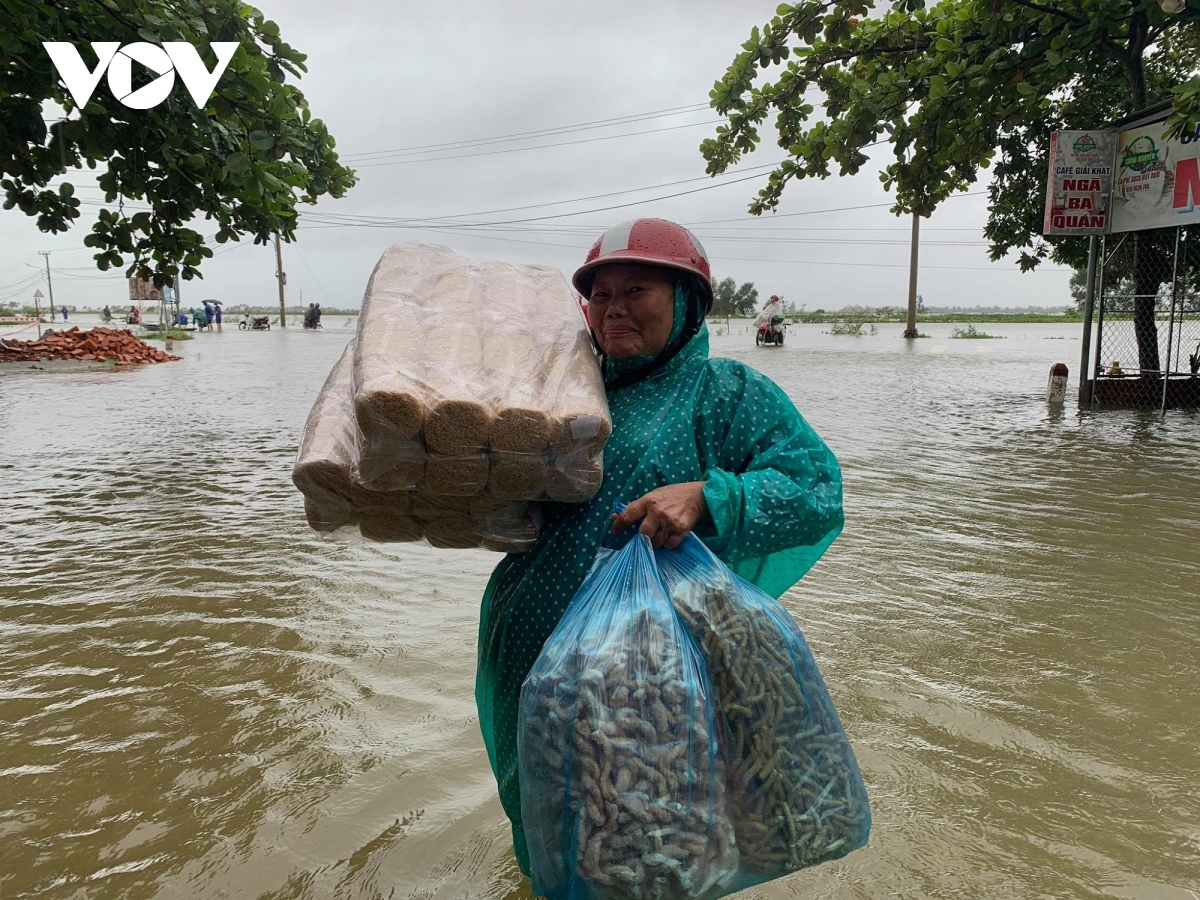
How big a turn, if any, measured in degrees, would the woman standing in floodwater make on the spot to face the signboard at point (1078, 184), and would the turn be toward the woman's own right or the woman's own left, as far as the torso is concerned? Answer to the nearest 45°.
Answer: approximately 180°

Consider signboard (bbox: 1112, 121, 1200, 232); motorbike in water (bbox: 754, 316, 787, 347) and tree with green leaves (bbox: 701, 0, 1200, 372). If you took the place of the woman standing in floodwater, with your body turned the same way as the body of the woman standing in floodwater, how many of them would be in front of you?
0

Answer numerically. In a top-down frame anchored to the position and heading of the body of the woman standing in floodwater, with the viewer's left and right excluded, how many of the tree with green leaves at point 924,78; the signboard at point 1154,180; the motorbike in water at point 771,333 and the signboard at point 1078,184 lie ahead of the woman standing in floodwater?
0

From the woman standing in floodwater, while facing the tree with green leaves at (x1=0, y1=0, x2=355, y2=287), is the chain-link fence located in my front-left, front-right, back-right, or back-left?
front-right

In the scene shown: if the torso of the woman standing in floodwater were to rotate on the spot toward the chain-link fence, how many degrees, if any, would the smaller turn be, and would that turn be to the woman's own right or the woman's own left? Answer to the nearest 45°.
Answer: approximately 180°

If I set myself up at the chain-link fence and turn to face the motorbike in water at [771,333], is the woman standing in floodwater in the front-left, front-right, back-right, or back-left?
back-left

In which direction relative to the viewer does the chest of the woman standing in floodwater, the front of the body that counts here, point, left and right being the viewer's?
facing the viewer and to the left of the viewer

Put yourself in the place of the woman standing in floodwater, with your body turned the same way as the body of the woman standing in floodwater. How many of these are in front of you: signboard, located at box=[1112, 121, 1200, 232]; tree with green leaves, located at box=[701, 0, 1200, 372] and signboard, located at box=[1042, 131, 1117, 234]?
0

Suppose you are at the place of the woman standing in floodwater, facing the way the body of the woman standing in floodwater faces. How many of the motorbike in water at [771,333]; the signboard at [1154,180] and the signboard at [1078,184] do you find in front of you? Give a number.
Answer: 0

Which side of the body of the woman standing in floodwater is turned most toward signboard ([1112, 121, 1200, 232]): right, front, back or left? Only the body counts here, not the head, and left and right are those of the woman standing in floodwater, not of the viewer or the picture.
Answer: back

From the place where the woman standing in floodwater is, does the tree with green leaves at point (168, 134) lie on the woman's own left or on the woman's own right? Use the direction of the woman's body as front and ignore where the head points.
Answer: on the woman's own right
